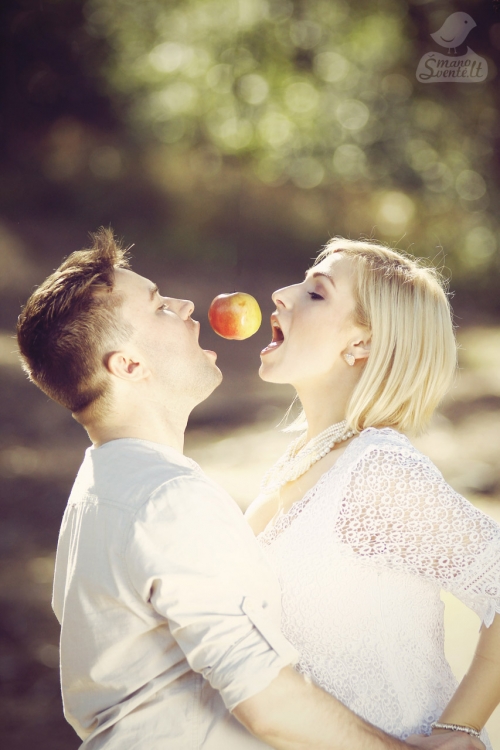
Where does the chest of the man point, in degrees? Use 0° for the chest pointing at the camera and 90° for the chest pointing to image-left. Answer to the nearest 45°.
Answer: approximately 270°

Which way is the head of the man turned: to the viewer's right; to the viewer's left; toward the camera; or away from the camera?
to the viewer's right

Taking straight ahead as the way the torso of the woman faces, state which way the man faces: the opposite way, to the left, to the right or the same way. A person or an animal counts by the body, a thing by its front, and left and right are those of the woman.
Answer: the opposite way

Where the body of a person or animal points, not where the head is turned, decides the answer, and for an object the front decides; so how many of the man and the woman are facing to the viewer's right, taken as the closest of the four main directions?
1

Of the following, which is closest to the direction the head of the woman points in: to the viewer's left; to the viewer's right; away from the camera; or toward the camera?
to the viewer's left

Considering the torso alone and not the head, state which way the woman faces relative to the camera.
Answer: to the viewer's left

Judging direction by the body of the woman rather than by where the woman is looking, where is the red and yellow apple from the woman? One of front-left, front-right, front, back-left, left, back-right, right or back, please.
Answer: front-right
